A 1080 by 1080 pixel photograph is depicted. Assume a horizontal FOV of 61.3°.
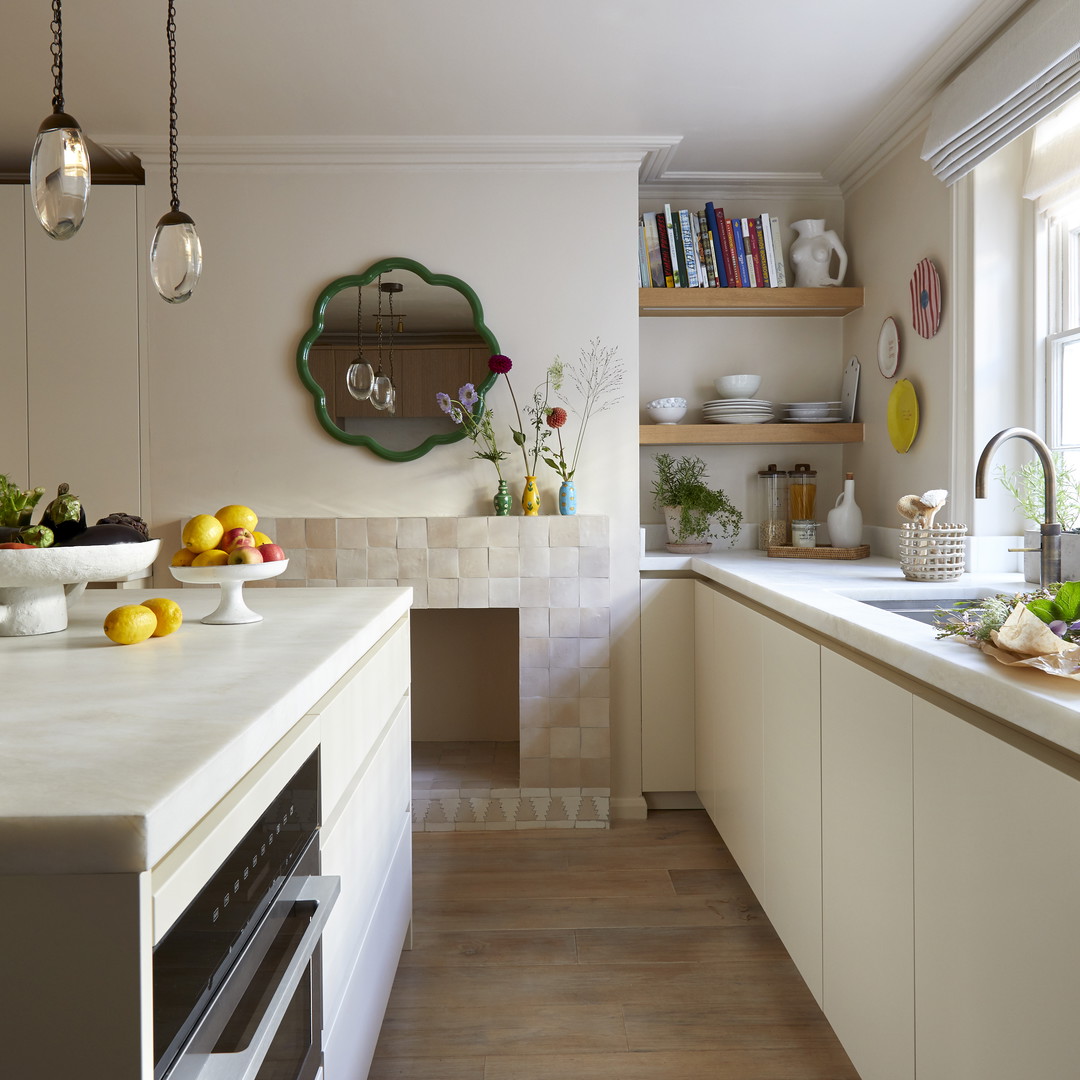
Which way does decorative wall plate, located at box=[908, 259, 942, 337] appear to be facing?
to the viewer's left

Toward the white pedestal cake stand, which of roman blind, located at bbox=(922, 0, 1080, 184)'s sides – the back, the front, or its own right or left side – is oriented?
front

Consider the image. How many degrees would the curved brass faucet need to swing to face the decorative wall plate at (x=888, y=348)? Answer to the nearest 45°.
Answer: approximately 45° to its right

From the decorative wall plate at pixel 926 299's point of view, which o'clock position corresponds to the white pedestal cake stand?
The white pedestal cake stand is roughly at 10 o'clock from the decorative wall plate.

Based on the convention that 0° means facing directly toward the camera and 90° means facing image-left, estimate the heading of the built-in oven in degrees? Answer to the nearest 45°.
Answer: approximately 270°

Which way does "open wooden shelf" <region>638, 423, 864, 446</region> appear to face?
toward the camera

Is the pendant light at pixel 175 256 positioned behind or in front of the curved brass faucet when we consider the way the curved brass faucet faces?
in front

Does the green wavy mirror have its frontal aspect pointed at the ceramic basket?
no

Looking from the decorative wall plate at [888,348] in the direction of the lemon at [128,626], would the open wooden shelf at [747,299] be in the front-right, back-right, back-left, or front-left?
front-right

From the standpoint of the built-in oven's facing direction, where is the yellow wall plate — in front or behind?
in front

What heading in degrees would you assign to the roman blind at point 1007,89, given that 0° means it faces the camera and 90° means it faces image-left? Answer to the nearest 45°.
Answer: approximately 45°

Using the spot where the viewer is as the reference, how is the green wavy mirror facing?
facing the viewer

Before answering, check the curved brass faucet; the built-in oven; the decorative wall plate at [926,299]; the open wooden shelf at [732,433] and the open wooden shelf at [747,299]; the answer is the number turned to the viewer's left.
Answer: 2

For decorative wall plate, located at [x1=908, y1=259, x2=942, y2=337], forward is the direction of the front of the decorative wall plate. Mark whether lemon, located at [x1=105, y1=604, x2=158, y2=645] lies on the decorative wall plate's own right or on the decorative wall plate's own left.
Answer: on the decorative wall plate's own left

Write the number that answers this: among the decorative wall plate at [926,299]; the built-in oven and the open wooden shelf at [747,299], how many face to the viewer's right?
1

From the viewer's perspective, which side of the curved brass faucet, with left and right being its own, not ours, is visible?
left

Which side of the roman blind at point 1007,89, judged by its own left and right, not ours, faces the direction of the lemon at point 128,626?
front

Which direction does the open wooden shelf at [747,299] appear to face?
toward the camera

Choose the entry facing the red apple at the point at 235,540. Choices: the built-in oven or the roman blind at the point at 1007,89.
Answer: the roman blind

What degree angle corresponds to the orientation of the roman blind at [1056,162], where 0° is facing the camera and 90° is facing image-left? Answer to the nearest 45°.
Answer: approximately 45°
